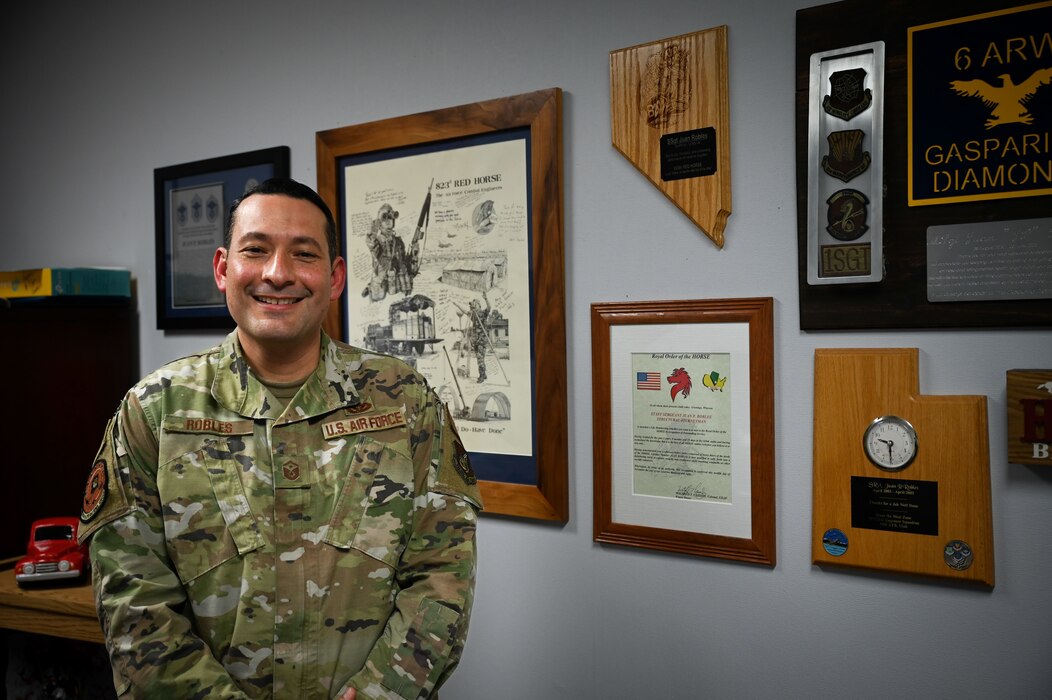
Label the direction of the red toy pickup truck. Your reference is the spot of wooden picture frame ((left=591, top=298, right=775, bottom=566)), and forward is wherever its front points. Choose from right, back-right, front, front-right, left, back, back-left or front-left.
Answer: front-right

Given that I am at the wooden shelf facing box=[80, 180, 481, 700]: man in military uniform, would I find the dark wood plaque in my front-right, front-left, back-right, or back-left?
front-left

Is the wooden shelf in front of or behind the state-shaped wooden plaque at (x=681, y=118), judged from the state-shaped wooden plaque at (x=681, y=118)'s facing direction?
in front

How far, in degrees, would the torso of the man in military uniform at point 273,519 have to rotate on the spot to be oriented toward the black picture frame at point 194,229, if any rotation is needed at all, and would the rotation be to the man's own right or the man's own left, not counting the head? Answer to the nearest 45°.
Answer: approximately 180°

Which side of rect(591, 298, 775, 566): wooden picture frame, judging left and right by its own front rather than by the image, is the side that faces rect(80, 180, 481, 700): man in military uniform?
front

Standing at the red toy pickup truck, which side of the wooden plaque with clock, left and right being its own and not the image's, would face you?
right

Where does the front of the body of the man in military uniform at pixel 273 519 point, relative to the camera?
toward the camera

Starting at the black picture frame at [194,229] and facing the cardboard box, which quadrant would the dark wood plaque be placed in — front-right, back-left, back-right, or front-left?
back-left

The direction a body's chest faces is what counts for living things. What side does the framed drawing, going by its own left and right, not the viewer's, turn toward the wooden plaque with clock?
left

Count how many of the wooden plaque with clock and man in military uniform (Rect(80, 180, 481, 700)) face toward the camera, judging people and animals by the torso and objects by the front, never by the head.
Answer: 2

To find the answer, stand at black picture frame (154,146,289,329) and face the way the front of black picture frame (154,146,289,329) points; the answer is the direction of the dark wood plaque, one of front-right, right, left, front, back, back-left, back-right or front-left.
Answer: left
